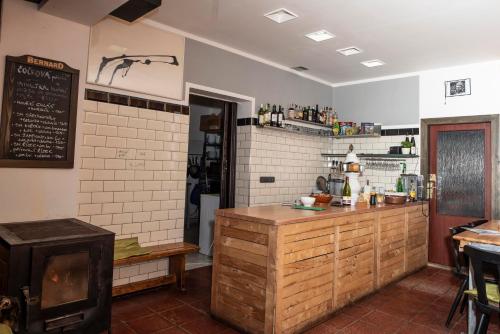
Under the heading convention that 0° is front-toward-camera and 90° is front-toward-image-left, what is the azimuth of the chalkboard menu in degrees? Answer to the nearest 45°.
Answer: approximately 315°

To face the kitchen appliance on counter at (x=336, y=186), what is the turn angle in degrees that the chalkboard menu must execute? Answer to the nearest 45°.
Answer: approximately 45° to its left

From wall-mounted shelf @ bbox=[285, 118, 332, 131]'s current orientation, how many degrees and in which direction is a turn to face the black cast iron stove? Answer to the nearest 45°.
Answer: approximately 90° to its right

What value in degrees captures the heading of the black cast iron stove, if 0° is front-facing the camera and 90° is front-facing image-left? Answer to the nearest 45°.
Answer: approximately 315°
